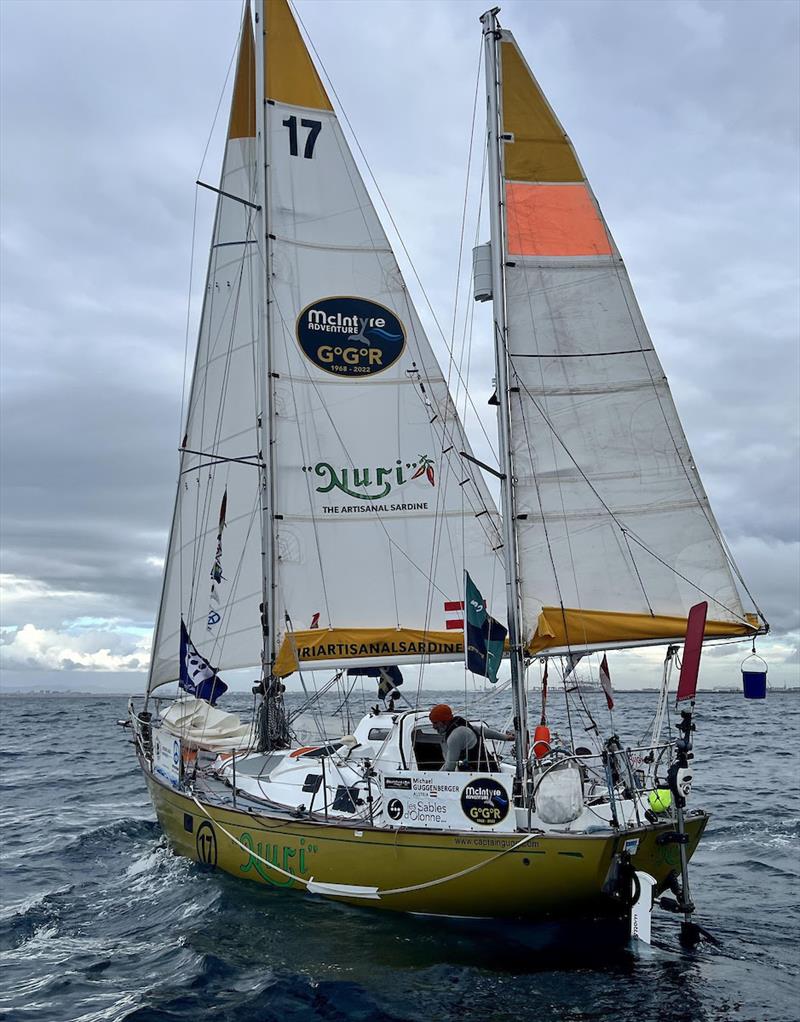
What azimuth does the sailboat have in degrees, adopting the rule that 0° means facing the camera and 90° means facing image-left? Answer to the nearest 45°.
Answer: approximately 135°

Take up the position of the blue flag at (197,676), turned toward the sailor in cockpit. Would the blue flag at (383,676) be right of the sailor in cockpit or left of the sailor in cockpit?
left
